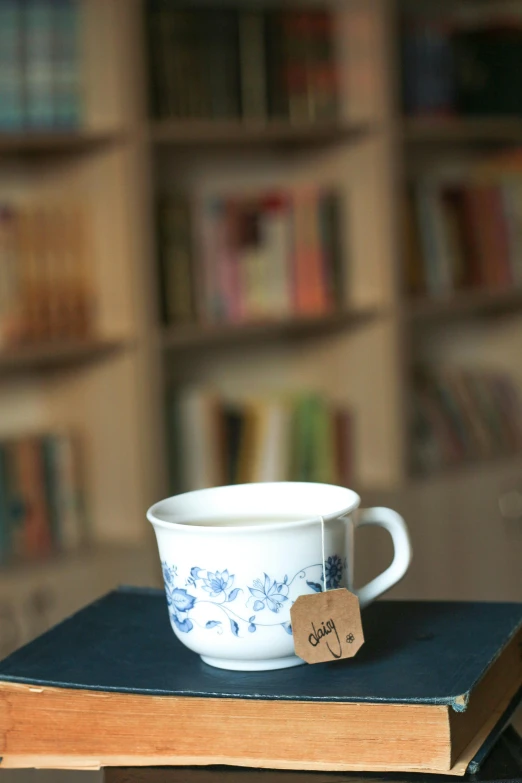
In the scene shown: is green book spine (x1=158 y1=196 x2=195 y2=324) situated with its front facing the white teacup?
yes

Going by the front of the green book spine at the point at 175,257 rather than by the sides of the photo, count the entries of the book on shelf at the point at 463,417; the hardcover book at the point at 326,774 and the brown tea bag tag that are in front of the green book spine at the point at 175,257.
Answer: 2

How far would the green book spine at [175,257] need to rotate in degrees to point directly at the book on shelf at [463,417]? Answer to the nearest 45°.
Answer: approximately 135° to its left

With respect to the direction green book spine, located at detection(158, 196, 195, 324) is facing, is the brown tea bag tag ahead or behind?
ahead

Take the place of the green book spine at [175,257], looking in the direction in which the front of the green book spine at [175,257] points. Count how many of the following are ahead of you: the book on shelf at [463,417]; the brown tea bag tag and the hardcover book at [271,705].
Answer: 2

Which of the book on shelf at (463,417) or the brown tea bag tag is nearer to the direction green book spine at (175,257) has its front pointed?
the brown tea bag tag

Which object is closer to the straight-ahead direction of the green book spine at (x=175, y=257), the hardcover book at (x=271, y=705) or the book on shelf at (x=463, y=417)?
the hardcover book

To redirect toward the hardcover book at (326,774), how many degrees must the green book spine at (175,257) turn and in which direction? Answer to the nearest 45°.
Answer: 0° — it already faces it

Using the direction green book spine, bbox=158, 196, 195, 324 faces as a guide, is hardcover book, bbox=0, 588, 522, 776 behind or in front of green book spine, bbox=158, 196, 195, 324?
in front

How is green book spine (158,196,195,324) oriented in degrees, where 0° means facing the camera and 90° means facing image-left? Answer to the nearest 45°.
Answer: approximately 0°
